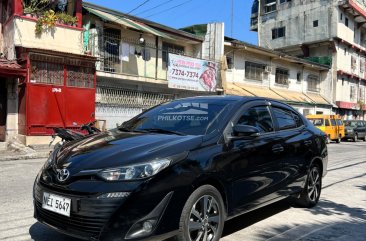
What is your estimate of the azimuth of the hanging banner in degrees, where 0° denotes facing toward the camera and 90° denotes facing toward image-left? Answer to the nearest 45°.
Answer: approximately 315°

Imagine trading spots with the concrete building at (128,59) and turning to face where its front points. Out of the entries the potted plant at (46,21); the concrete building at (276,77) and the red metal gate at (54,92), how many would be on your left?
1

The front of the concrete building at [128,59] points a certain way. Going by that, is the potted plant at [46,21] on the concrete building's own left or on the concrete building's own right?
on the concrete building's own right

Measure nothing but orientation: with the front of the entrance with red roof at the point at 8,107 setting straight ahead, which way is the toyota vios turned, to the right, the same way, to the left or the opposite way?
to the right

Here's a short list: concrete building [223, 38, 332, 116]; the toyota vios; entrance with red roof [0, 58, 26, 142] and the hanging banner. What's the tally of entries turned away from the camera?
0

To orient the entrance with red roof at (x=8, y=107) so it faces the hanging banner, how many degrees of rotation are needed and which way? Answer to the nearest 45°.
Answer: approximately 45° to its left

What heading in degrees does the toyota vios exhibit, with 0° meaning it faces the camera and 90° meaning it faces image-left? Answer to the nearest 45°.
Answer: approximately 45°

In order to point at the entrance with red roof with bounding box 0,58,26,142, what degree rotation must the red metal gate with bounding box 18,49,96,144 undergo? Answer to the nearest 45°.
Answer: approximately 135° to its right

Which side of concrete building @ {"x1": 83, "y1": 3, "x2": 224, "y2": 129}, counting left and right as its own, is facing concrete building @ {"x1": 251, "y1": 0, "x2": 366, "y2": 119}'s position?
left

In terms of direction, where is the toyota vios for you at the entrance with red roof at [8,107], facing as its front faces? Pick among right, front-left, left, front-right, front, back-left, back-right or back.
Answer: front-right

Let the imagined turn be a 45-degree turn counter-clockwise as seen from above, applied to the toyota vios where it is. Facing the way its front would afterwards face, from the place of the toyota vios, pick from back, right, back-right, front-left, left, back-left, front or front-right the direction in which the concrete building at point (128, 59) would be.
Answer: back

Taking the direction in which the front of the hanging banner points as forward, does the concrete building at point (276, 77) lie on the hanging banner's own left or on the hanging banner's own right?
on the hanging banner's own left

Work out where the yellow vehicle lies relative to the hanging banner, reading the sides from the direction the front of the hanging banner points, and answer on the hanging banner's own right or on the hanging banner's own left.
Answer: on the hanging banner's own left

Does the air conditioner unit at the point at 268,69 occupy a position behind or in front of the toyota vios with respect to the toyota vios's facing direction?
behind

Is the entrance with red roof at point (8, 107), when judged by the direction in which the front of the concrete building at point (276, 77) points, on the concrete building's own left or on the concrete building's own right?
on the concrete building's own right
